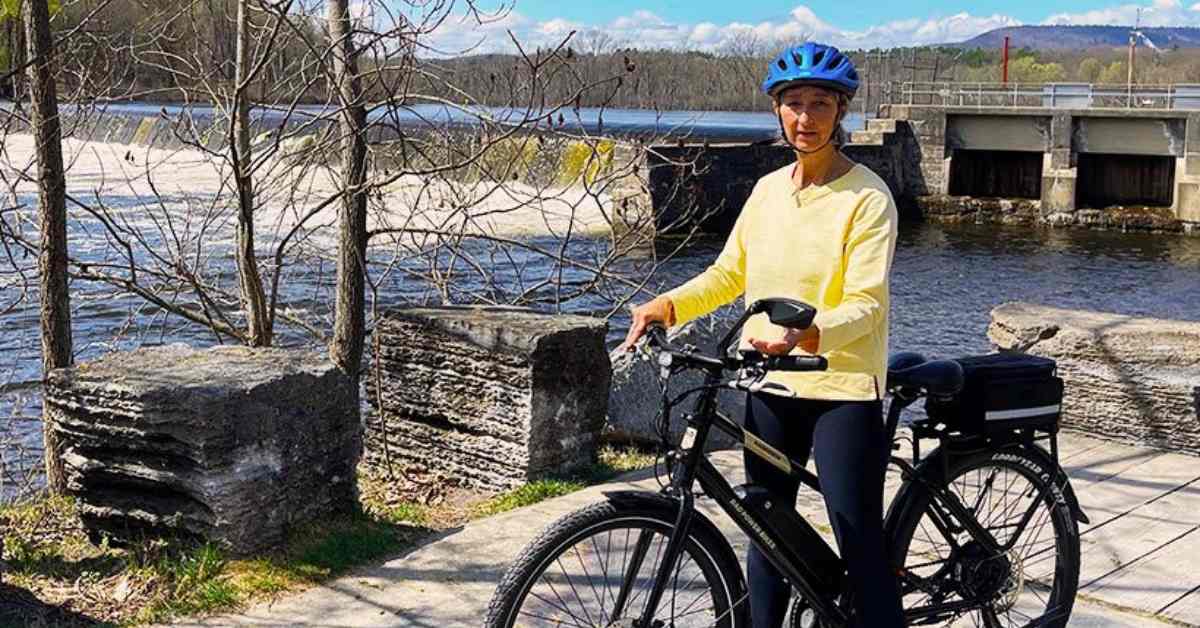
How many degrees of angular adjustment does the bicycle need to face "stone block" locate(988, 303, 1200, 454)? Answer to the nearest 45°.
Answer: approximately 180°

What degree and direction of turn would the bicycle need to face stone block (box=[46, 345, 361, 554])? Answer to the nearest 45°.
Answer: approximately 90° to its right

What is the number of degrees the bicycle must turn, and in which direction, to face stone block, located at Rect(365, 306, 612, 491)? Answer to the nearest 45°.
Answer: approximately 90° to its right

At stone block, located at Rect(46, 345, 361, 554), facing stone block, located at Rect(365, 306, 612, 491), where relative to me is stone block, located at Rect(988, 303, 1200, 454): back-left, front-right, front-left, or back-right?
front-right

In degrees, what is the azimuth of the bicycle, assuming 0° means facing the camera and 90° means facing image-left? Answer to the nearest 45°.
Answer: approximately 45°

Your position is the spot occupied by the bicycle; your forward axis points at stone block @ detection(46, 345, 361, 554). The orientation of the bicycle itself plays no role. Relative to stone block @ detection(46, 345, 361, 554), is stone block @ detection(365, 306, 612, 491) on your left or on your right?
right

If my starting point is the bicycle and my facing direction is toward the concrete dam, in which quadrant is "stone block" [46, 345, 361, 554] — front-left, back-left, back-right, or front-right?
front-left
